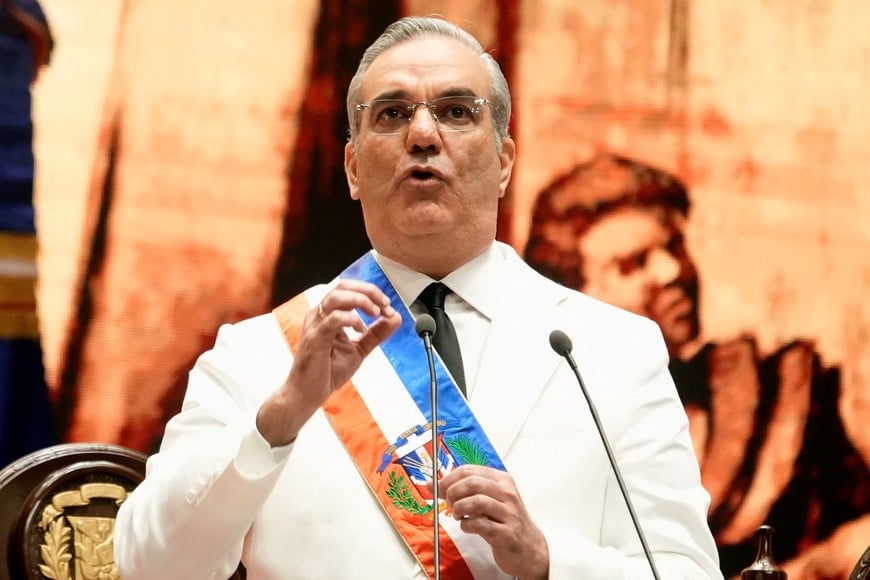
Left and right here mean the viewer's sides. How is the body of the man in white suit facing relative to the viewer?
facing the viewer

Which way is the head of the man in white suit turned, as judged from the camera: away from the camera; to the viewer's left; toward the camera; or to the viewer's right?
toward the camera
